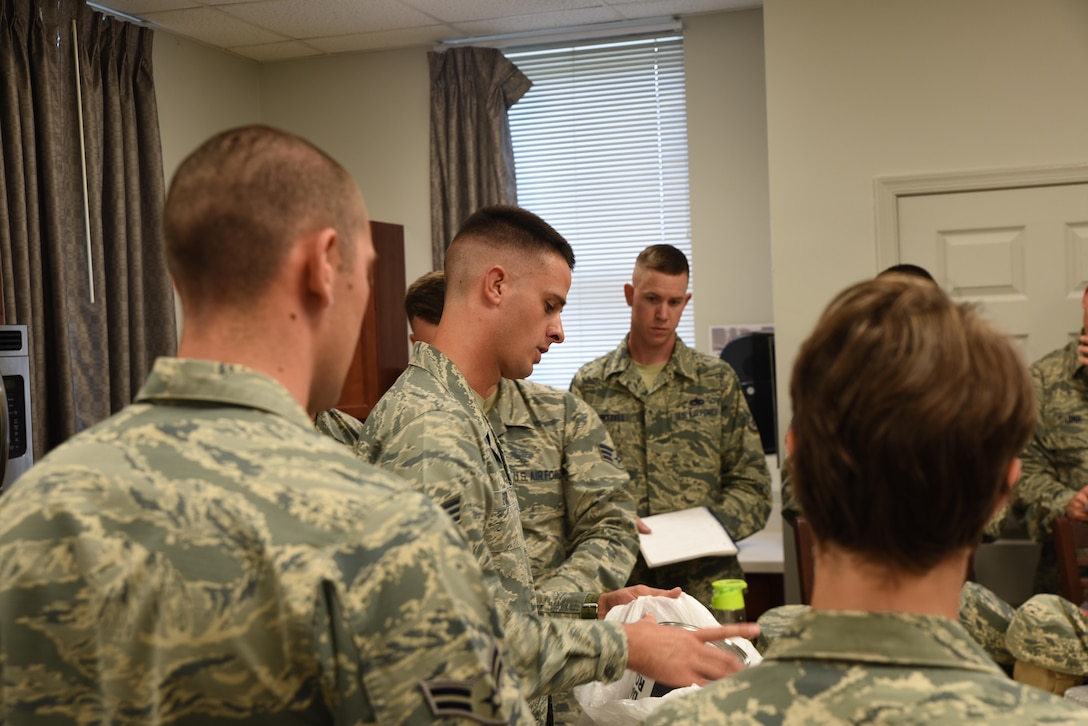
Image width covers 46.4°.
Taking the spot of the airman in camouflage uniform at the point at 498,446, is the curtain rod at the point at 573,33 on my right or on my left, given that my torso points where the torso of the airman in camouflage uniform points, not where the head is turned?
on my left

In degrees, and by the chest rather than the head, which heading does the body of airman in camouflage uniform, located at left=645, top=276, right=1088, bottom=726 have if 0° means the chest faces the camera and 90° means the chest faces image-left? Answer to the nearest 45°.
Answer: approximately 180°

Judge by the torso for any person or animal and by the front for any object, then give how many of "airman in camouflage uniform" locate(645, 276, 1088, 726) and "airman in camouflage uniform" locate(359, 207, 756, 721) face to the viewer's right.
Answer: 1

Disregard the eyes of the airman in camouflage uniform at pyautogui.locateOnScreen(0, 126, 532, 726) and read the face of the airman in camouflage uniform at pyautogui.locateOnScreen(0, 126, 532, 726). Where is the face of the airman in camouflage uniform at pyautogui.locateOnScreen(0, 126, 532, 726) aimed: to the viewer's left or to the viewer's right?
to the viewer's right

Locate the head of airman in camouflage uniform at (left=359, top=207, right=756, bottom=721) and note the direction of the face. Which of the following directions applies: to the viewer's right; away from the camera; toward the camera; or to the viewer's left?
to the viewer's right

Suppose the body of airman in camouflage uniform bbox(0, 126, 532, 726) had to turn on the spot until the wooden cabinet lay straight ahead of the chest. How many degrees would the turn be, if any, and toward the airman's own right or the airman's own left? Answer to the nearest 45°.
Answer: approximately 45° to the airman's own left

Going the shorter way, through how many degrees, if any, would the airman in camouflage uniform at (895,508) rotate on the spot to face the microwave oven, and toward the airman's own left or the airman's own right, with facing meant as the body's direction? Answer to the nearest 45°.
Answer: approximately 45° to the airman's own left

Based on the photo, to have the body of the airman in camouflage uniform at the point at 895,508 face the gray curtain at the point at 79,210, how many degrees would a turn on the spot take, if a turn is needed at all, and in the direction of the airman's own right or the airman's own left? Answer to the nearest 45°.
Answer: approximately 45° to the airman's own left

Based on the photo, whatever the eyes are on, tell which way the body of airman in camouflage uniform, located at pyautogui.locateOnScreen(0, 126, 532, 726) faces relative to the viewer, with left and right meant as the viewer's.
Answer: facing away from the viewer and to the right of the viewer

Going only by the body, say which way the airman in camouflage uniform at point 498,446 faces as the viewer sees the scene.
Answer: to the viewer's right

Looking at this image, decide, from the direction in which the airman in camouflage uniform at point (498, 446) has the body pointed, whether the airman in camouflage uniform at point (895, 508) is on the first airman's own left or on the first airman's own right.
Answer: on the first airman's own right

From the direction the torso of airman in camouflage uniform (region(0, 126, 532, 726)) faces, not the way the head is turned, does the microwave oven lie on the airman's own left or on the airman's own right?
on the airman's own left

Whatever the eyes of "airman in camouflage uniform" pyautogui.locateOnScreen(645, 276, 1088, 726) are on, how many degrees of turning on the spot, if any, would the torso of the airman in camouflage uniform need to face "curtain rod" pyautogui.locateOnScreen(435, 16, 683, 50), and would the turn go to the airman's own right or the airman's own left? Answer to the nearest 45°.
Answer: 0° — they already face it

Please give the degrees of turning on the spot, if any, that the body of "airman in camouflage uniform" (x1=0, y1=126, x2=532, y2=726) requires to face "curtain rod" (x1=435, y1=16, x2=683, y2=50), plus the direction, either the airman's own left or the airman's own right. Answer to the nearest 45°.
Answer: approximately 45° to the airman's own left

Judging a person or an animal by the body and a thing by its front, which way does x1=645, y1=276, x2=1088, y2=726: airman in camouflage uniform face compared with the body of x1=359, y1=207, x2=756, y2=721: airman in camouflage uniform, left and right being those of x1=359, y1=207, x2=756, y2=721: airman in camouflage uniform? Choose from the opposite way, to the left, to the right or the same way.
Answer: to the left
